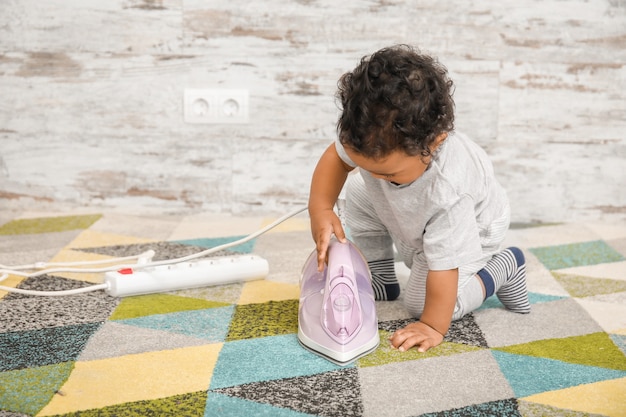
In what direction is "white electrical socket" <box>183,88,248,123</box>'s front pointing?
toward the camera

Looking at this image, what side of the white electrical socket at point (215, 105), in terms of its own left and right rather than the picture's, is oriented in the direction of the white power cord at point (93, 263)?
front

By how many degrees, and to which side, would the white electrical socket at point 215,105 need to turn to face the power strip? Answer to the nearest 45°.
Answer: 0° — it already faces it
